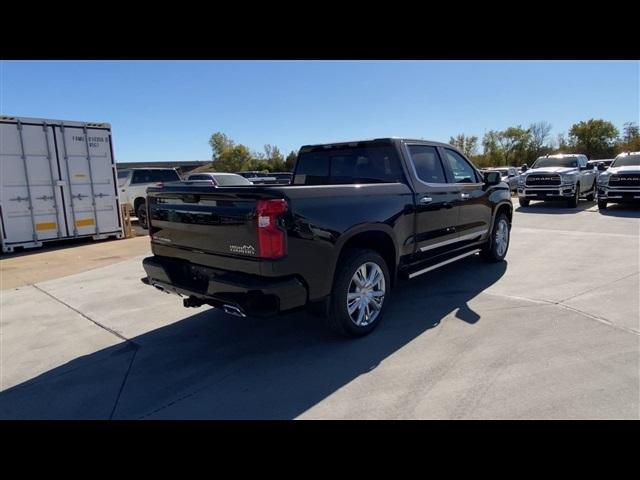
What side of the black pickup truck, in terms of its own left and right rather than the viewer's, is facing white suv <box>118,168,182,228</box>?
left

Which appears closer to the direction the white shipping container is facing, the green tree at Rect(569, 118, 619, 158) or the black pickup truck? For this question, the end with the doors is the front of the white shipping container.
the black pickup truck

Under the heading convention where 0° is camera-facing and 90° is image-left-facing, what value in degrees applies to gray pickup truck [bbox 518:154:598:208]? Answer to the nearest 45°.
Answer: approximately 45°

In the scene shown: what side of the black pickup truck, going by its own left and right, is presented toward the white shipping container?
left

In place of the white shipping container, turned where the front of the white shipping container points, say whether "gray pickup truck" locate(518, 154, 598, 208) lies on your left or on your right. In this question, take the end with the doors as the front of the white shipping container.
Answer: on your left

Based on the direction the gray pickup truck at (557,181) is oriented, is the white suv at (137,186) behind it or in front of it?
in front

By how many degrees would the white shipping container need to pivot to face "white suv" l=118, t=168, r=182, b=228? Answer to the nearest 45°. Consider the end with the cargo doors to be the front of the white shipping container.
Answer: approximately 135° to its left

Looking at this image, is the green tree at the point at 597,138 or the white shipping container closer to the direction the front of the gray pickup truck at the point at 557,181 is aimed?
the white shipping container

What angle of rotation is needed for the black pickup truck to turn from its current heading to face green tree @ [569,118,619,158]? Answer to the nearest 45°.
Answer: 0° — it already faces it

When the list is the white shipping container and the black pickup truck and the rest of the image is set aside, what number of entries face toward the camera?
1

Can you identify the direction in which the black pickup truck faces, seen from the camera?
facing away from the viewer and to the right of the viewer

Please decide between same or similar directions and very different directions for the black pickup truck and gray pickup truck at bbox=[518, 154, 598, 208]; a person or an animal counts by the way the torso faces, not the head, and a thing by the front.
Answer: very different directions
